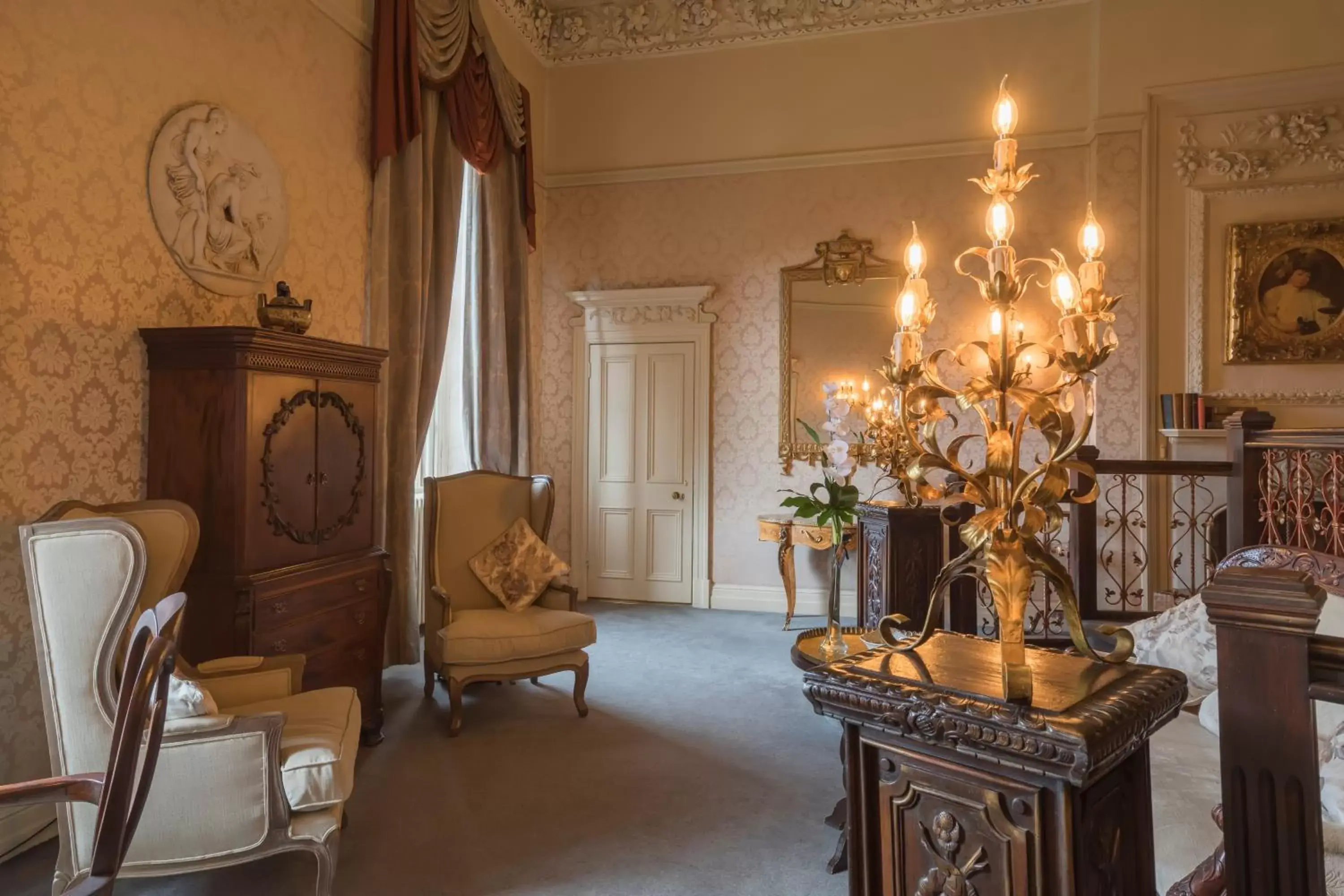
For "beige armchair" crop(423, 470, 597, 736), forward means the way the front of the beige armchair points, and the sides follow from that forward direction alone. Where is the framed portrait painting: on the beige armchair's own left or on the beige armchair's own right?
on the beige armchair's own left

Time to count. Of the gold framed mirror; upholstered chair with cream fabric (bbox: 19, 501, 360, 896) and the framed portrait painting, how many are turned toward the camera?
2

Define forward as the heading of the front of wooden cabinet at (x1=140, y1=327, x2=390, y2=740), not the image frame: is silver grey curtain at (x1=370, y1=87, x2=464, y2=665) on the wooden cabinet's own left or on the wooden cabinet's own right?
on the wooden cabinet's own left

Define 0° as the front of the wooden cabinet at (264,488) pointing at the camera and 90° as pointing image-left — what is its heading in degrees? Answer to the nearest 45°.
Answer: approximately 315°

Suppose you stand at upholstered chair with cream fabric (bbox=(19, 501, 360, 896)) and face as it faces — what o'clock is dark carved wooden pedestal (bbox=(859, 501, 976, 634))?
The dark carved wooden pedestal is roughly at 12 o'clock from the upholstered chair with cream fabric.

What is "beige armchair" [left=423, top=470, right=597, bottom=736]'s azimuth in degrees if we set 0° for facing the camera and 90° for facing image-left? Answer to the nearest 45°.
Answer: approximately 315°

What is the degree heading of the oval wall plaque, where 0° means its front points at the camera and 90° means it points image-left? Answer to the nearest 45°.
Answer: approximately 315°

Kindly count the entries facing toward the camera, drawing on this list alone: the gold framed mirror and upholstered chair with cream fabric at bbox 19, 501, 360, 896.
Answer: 1

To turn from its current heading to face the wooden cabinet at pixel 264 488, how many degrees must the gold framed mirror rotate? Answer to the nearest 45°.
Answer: approximately 45° to its right
